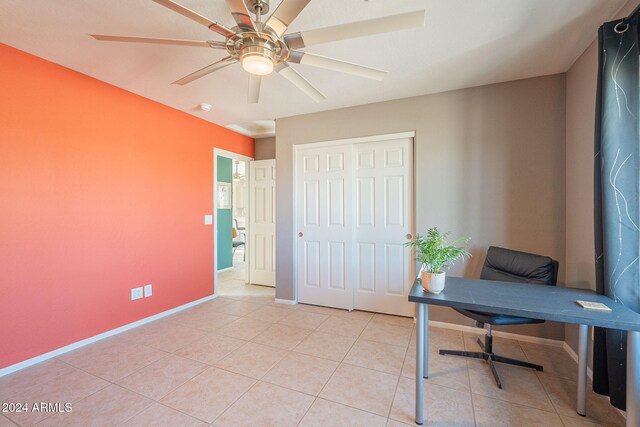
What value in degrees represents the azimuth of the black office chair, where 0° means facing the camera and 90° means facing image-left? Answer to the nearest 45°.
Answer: approximately 45°

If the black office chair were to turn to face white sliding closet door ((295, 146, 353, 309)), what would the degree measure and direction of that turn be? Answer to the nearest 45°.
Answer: approximately 45° to its right

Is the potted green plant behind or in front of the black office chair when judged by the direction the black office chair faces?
in front

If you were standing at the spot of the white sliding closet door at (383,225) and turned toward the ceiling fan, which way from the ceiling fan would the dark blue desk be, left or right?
left

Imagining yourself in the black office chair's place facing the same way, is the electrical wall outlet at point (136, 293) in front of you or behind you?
in front

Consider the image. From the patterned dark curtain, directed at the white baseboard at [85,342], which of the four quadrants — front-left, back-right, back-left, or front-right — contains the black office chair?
front-right

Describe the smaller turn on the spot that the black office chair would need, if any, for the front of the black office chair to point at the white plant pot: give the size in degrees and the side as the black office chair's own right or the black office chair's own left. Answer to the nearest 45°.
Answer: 0° — it already faces it
